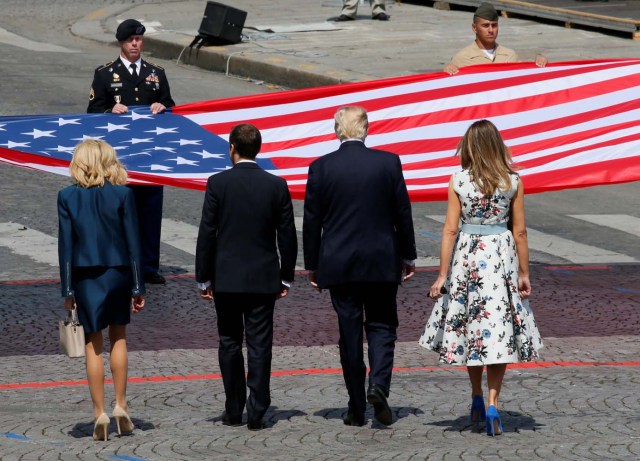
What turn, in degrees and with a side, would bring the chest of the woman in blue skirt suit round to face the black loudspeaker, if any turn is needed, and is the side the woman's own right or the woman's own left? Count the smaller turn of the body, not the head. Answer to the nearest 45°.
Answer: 0° — they already face it

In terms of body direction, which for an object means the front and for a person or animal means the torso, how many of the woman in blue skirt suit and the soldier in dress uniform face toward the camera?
1

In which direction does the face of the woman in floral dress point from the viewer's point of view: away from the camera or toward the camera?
away from the camera

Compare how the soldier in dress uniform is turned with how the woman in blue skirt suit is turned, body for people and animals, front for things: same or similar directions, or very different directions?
very different directions

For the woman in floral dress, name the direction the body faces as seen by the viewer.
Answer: away from the camera

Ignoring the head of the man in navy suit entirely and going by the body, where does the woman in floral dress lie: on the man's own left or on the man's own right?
on the man's own right

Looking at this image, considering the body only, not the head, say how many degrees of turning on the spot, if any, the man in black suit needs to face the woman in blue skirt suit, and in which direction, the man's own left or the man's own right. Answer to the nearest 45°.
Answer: approximately 90° to the man's own left

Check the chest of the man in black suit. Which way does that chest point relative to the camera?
away from the camera

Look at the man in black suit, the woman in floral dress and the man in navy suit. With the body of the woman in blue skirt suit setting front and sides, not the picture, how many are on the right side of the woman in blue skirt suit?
3

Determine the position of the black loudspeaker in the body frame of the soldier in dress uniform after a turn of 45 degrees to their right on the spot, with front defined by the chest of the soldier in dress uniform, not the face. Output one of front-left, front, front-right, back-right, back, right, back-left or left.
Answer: back-right

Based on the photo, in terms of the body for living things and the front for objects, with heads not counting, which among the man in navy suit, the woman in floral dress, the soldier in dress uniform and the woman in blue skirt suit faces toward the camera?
the soldier in dress uniform

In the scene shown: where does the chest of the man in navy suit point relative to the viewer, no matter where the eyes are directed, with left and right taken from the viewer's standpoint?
facing away from the viewer

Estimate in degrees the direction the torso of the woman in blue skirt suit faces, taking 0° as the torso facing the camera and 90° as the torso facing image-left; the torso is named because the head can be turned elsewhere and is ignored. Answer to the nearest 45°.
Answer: approximately 180°

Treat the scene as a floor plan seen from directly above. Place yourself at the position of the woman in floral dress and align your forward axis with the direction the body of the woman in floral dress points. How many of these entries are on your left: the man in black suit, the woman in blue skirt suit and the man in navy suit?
3

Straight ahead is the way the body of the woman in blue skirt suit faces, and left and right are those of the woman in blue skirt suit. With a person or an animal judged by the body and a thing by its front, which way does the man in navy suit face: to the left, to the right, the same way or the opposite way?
the same way

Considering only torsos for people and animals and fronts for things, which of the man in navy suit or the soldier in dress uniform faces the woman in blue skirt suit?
the soldier in dress uniform

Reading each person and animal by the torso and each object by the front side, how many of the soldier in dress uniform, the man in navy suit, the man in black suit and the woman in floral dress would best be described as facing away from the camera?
3

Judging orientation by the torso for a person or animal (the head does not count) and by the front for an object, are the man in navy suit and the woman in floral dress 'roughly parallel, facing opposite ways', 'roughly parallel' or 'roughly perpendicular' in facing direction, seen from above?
roughly parallel

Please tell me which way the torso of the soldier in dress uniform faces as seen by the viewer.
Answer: toward the camera
